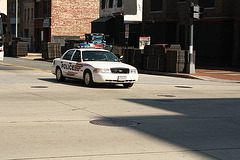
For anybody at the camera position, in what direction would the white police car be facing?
facing the viewer and to the right of the viewer

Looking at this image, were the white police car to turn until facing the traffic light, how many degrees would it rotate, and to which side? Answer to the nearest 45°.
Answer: approximately 90° to its left
